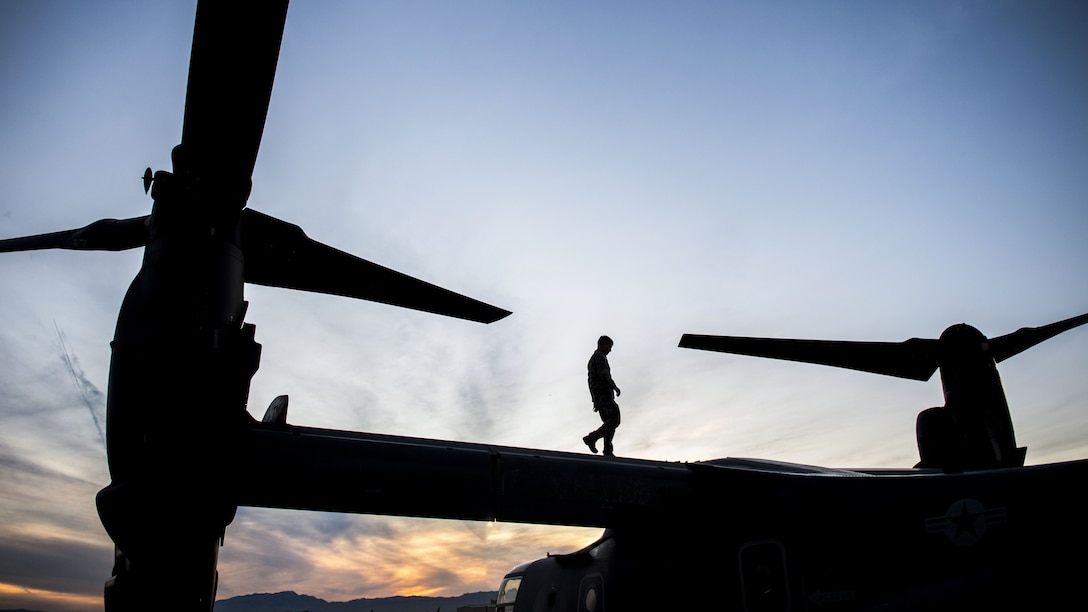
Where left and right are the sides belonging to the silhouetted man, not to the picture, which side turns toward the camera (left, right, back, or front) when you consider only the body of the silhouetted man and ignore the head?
right

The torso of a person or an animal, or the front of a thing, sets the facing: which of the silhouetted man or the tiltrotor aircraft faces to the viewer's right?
the silhouetted man

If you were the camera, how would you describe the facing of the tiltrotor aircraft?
facing away from the viewer and to the left of the viewer

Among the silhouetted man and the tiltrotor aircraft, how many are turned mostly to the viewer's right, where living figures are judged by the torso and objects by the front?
1
